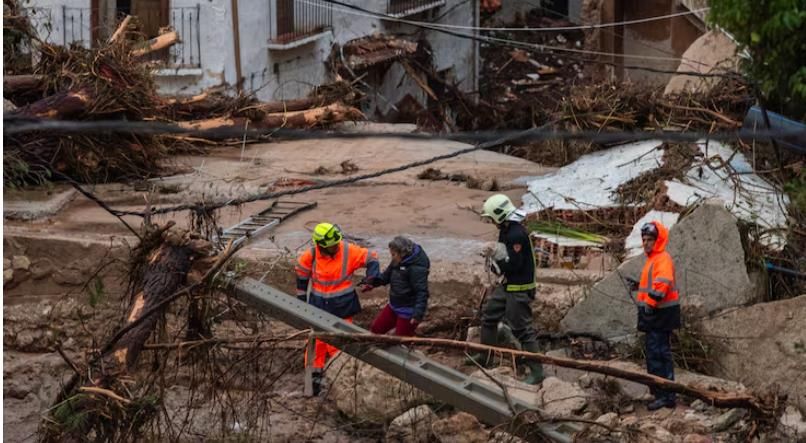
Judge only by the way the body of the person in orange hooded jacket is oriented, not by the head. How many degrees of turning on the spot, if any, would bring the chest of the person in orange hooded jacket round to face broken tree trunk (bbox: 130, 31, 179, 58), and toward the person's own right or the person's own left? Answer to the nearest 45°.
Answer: approximately 90° to the person's own right

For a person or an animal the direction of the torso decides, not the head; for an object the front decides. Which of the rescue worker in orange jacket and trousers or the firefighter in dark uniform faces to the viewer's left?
the firefighter in dark uniform

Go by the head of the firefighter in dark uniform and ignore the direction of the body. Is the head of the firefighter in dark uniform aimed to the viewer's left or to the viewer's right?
to the viewer's left

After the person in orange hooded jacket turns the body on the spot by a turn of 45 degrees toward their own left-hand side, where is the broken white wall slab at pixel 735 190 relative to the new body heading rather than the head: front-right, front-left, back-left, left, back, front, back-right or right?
back

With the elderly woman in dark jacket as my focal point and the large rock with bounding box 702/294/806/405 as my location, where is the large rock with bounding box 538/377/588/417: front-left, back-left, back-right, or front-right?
front-left

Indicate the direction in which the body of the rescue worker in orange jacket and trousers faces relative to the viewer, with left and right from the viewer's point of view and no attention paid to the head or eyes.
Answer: facing the viewer

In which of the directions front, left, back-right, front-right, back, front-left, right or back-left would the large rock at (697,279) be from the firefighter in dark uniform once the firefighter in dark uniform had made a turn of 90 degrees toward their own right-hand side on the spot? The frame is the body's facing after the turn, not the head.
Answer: front-right

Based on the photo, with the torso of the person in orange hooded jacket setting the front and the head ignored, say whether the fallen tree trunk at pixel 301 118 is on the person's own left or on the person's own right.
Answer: on the person's own right

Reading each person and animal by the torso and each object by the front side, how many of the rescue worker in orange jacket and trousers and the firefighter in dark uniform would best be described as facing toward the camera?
1

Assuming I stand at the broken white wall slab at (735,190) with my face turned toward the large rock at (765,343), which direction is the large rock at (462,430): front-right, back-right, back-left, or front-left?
front-right

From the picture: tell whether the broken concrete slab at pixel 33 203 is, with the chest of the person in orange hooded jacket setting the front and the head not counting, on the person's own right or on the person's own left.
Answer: on the person's own right

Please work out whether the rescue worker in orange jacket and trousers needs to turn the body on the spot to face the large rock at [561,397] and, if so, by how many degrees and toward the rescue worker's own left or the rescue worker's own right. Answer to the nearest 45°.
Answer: approximately 45° to the rescue worker's own left

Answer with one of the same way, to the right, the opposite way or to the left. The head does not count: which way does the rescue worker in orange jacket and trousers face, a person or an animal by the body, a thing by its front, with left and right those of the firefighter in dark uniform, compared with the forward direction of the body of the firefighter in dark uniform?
to the left

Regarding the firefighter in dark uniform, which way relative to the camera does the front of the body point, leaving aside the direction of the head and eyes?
to the viewer's left

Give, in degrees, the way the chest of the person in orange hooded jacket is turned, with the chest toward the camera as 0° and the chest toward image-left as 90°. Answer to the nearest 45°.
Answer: approximately 45°

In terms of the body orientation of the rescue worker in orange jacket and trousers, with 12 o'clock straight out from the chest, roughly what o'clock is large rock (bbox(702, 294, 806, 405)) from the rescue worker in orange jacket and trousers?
The large rock is roughly at 9 o'clock from the rescue worker in orange jacket and trousers.

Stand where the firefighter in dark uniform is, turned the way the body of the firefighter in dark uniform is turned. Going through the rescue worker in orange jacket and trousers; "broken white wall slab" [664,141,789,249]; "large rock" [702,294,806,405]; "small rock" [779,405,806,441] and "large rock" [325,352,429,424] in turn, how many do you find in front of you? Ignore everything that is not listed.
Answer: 2
